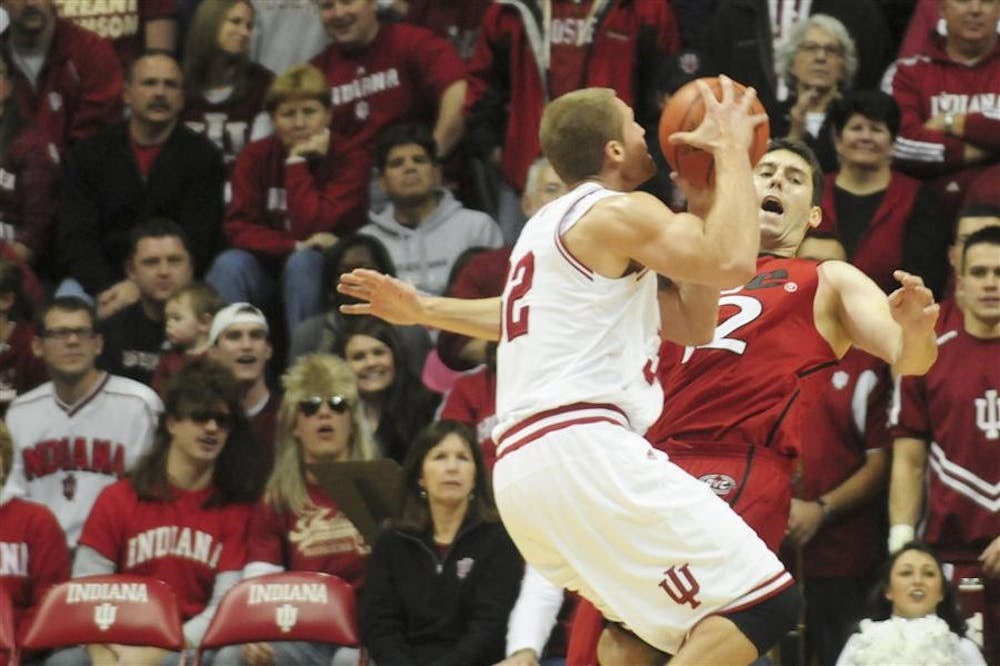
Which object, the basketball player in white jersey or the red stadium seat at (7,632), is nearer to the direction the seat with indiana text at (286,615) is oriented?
the basketball player in white jersey

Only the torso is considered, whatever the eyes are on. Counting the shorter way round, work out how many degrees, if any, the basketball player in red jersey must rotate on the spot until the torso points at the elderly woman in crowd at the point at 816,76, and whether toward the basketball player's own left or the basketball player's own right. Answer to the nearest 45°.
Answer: approximately 135° to the basketball player's own right

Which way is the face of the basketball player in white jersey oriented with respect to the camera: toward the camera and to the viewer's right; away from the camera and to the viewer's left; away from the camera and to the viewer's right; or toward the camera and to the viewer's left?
away from the camera and to the viewer's right

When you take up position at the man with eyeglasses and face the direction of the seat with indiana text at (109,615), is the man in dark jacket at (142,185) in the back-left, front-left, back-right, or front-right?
back-left

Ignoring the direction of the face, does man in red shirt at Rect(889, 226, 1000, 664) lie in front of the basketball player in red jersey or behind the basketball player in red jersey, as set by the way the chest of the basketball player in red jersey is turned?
behind

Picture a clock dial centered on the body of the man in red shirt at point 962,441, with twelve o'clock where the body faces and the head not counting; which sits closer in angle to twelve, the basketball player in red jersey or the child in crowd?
the basketball player in red jersey

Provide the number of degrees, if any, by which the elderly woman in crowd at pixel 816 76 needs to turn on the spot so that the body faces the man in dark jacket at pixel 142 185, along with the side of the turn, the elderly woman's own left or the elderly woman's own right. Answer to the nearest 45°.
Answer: approximately 90° to the elderly woman's own right

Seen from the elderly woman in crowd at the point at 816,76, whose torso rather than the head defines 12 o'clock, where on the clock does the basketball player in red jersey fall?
The basketball player in red jersey is roughly at 12 o'clock from the elderly woman in crowd.

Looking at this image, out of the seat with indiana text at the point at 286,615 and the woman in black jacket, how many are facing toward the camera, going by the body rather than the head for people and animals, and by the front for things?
2

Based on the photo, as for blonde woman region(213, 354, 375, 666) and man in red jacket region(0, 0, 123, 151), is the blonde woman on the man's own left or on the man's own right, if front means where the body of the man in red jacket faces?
on the man's own left
